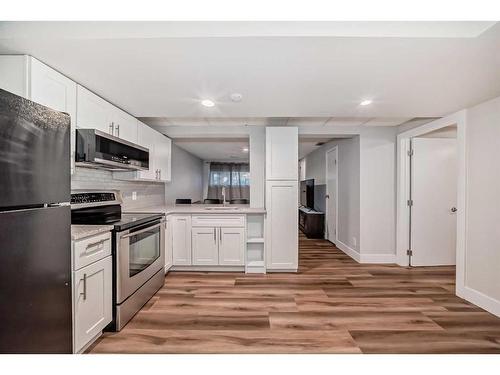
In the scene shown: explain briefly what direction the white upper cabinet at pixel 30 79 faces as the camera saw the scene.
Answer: facing the viewer and to the right of the viewer

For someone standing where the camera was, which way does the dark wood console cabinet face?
facing to the left of the viewer

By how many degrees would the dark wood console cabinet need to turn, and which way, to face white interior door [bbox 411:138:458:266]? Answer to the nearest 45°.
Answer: approximately 135° to its left

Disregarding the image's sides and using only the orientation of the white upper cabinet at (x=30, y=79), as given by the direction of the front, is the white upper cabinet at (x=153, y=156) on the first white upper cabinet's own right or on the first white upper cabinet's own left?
on the first white upper cabinet's own left

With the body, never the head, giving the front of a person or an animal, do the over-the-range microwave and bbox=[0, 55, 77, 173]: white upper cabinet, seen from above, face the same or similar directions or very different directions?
same or similar directions

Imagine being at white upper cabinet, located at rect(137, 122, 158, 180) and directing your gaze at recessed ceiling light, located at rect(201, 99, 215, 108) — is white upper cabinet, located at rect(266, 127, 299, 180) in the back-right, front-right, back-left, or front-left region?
front-left

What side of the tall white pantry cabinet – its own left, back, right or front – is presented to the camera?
front

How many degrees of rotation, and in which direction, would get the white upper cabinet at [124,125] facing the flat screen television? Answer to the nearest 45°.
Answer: approximately 90° to its left

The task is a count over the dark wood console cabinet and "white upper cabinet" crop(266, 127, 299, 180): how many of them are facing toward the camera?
1

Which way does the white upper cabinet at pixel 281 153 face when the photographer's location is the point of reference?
facing the viewer

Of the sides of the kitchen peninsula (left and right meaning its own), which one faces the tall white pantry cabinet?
left

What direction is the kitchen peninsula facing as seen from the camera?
toward the camera

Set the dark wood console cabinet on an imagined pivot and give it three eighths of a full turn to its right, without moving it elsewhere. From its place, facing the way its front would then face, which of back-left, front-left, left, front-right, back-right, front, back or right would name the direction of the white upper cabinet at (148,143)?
back

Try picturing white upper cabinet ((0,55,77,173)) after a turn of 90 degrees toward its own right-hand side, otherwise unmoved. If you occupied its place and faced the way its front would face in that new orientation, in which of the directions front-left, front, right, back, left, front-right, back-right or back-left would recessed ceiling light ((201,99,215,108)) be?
back-left

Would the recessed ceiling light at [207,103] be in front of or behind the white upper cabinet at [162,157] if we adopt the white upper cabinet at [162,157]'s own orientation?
in front

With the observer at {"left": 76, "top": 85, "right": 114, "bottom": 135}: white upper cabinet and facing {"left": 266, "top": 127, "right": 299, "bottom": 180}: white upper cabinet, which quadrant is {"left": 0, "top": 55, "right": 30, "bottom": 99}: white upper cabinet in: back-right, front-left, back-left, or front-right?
back-right

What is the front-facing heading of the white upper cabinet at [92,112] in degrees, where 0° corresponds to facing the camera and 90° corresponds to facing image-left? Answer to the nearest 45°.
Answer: approximately 315°

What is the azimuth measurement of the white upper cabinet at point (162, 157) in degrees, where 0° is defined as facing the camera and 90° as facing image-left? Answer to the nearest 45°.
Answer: approximately 315°

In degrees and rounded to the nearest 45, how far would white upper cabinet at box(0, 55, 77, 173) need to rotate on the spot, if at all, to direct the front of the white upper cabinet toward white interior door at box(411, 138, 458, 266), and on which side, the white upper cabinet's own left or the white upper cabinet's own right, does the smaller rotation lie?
approximately 45° to the white upper cabinet's own left

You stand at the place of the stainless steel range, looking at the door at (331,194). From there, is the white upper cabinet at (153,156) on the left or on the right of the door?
left

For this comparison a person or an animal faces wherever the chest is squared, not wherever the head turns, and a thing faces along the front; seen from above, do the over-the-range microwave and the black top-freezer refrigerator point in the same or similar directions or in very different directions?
same or similar directions
